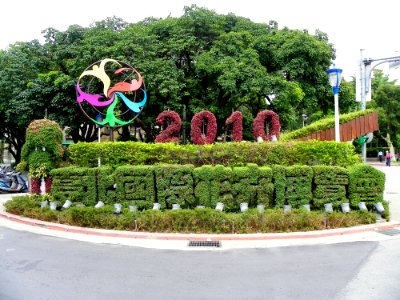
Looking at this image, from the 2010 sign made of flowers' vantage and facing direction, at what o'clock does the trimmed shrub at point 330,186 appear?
The trimmed shrub is roughly at 10 o'clock from the 2010 sign made of flowers.

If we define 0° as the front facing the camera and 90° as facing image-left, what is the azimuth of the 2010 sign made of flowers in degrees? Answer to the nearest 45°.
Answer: approximately 0°

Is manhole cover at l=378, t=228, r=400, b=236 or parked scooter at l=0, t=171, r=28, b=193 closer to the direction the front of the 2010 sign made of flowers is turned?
the manhole cover

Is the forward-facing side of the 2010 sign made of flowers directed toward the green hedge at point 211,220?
yes

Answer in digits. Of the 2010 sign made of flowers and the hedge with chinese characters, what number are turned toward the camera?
2

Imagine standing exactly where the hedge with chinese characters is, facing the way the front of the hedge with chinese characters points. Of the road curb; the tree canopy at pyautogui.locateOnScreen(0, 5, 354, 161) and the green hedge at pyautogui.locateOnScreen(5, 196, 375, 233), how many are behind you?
1

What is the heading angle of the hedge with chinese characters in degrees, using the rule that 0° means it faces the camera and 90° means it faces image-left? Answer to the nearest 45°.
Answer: approximately 0°

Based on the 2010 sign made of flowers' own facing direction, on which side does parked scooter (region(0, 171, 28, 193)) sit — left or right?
on its right

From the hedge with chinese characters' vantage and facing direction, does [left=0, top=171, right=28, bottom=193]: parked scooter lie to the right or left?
on its right
